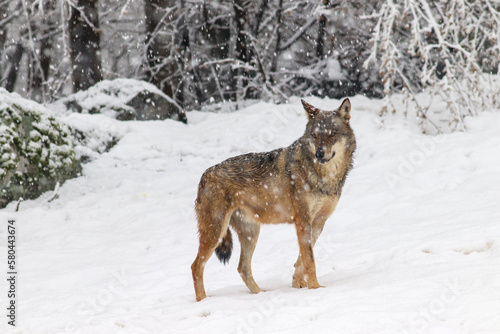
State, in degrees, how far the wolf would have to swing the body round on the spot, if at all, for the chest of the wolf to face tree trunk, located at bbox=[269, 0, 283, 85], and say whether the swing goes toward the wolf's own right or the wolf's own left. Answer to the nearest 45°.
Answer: approximately 90° to the wolf's own left

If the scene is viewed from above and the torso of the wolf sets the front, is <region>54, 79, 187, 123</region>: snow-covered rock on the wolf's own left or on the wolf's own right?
on the wolf's own left

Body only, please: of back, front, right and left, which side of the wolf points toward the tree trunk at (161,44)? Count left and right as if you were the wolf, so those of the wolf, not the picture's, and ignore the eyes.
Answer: left

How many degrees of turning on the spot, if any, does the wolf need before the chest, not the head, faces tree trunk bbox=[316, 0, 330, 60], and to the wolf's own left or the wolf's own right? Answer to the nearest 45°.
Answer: approximately 90° to the wolf's own left

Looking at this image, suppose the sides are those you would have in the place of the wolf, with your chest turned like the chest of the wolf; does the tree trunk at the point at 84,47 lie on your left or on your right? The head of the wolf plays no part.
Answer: on your left

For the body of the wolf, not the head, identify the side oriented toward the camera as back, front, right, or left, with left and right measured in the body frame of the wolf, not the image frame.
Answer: right
